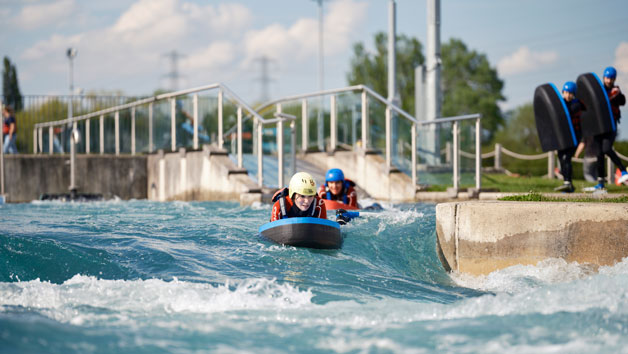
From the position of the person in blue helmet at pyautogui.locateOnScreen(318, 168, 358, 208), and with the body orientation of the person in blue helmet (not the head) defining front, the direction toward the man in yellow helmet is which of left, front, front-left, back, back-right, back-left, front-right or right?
front

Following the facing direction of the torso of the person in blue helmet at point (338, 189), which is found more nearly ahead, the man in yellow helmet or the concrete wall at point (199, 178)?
the man in yellow helmet

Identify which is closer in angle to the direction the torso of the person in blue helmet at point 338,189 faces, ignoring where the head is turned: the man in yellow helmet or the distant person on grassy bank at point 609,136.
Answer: the man in yellow helmet

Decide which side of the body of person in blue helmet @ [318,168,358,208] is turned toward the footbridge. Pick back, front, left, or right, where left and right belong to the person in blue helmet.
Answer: back

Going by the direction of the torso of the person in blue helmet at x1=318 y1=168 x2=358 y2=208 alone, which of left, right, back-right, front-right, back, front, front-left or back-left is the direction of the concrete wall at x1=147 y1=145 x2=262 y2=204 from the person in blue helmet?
back-right

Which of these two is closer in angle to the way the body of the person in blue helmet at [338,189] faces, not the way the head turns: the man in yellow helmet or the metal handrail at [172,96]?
the man in yellow helmet

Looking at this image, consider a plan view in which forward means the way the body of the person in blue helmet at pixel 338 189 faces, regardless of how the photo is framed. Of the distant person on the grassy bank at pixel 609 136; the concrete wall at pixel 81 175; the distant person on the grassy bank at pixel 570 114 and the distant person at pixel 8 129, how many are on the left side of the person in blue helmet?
2

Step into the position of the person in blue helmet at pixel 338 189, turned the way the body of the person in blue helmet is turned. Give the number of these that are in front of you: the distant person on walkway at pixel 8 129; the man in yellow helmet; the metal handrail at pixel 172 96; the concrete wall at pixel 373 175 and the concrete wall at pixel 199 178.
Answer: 1

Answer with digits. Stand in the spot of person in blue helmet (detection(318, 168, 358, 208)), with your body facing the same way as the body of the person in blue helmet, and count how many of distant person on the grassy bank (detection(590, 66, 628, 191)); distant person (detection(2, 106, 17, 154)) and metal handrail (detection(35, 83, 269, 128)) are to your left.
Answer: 1

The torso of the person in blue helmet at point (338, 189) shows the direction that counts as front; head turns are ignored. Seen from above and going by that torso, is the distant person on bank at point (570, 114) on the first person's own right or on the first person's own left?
on the first person's own left

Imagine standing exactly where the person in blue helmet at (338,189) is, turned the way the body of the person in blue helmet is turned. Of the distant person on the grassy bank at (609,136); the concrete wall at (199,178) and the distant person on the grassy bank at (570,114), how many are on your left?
2

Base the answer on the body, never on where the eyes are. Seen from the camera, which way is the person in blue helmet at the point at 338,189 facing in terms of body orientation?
toward the camera

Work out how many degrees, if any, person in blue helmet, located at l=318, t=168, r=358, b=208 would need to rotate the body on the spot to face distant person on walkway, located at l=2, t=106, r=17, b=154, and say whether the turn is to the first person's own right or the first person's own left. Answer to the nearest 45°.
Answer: approximately 135° to the first person's own right

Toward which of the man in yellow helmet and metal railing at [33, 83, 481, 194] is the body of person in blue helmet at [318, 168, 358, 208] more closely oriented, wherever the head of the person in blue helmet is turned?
the man in yellow helmet

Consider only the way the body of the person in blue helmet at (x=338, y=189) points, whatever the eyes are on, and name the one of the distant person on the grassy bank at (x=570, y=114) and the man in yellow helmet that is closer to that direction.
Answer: the man in yellow helmet

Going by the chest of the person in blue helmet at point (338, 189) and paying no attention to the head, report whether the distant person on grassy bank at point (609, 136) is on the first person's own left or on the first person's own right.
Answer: on the first person's own left

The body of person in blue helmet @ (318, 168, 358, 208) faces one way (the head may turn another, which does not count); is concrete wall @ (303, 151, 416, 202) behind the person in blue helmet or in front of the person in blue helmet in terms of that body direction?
behind

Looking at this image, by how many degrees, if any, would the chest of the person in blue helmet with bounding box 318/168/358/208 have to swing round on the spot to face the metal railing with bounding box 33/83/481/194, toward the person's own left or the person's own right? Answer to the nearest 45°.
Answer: approximately 180°
